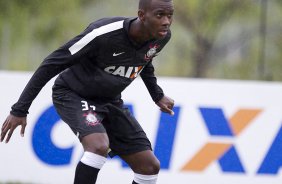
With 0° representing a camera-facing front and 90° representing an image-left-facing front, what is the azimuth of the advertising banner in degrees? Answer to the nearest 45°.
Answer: approximately 0°

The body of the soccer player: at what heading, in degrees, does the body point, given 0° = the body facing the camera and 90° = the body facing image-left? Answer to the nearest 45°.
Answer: approximately 315°
